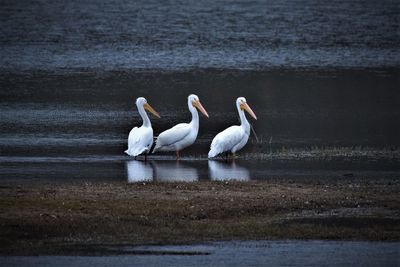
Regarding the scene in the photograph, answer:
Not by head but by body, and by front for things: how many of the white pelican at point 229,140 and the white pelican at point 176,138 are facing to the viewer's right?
2

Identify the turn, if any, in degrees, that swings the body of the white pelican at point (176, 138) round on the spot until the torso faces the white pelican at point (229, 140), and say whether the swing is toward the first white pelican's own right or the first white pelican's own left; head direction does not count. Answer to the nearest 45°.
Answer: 0° — it already faces it

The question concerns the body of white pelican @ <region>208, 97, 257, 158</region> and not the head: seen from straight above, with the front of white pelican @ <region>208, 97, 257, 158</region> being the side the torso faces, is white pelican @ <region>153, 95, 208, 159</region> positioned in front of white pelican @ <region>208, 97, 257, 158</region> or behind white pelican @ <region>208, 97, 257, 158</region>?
behind

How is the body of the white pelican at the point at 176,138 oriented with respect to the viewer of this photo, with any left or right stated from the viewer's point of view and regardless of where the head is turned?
facing to the right of the viewer

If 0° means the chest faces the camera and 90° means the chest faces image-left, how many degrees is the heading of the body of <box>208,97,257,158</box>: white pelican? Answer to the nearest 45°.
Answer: approximately 270°

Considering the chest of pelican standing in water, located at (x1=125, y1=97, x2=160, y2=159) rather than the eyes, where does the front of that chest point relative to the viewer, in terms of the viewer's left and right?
facing away from the viewer and to the right of the viewer
